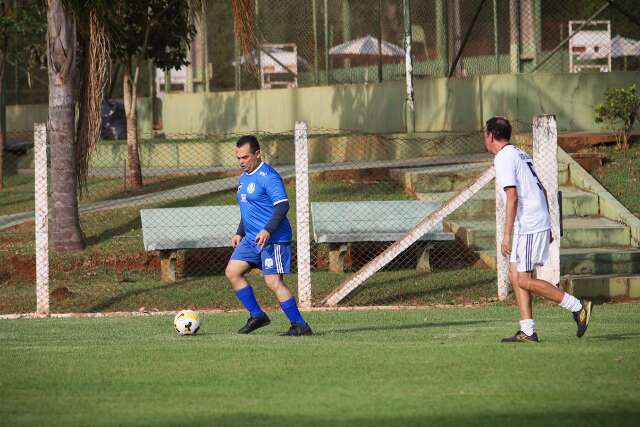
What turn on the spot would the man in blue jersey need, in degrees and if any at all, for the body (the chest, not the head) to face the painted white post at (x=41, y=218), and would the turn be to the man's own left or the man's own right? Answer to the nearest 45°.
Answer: approximately 90° to the man's own right

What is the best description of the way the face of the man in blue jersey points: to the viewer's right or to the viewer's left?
to the viewer's left

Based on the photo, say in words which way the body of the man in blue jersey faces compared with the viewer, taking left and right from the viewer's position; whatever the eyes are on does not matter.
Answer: facing the viewer and to the left of the viewer

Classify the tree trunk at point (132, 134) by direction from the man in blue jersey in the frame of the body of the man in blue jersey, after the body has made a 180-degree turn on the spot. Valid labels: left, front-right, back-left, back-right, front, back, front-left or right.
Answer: front-left

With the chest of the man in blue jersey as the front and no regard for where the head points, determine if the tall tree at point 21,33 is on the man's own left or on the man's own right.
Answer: on the man's own right

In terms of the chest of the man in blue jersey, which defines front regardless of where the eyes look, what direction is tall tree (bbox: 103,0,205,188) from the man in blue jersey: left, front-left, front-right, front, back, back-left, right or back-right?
back-right

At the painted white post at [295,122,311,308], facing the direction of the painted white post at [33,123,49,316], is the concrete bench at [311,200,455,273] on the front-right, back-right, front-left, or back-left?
back-right

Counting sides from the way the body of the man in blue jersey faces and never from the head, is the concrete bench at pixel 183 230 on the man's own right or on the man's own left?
on the man's own right

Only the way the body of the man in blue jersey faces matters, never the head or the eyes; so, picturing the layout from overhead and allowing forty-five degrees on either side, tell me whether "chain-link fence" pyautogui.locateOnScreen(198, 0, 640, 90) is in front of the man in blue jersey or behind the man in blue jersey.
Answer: behind
